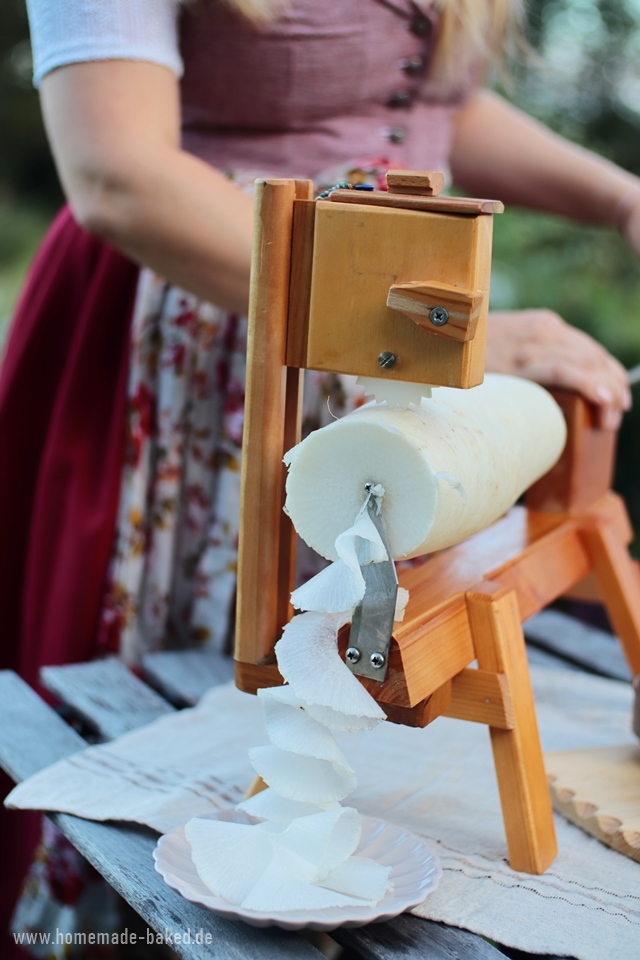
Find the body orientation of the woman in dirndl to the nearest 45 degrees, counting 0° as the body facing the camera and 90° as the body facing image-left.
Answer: approximately 315°
